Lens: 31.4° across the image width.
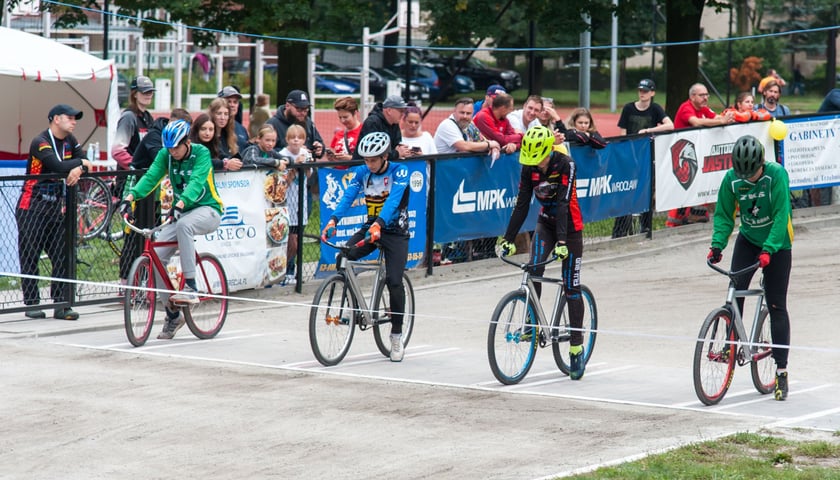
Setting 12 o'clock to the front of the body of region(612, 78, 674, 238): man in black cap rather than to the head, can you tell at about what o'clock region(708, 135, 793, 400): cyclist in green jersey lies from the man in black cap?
The cyclist in green jersey is roughly at 12 o'clock from the man in black cap.

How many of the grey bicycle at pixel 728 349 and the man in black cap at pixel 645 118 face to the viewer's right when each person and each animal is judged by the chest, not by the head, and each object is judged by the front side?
0

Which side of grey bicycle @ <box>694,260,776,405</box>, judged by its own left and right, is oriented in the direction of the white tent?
right

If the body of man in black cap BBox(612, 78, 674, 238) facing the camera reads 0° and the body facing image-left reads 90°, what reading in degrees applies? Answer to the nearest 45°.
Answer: approximately 0°

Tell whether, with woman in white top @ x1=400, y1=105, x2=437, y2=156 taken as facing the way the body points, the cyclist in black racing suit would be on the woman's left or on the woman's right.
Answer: on the woman's left

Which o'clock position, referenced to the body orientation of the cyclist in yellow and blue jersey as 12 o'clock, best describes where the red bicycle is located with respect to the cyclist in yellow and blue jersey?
The red bicycle is roughly at 2 o'clock from the cyclist in yellow and blue jersey.

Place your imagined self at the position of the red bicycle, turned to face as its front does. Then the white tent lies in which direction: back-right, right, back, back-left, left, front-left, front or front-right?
back-right

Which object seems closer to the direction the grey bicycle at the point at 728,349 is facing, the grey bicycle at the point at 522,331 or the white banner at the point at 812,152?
the grey bicycle

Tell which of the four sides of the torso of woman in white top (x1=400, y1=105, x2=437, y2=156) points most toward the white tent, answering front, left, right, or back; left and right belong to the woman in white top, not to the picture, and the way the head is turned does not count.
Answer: right
